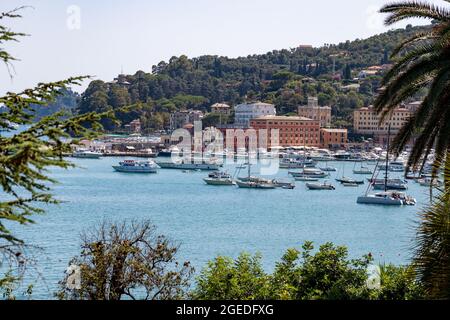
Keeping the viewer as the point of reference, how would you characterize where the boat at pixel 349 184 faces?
facing to the left of the viewer

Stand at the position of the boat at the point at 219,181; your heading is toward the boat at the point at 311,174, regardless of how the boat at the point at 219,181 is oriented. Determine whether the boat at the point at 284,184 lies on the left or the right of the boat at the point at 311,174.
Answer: right

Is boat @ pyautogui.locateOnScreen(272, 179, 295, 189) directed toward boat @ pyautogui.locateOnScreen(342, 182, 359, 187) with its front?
no

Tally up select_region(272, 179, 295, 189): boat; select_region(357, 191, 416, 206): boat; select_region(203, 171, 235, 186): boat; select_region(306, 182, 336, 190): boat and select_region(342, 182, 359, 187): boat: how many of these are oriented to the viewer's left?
5

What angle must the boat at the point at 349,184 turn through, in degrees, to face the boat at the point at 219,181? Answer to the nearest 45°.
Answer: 0° — it already faces it

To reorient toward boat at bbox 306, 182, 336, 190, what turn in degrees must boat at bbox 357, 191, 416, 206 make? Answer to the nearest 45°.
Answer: approximately 45° to its right

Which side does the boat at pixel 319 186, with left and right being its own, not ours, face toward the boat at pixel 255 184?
front

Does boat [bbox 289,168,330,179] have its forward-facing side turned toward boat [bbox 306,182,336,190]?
no

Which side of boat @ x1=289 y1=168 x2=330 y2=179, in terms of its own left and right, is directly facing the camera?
left

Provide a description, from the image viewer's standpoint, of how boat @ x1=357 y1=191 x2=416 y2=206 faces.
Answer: facing to the left of the viewer

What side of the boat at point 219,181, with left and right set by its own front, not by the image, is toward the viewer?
left

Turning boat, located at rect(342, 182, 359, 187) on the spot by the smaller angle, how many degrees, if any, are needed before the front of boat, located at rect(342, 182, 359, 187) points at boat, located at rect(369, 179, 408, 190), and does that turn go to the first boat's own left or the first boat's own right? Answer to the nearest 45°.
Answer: approximately 135° to the first boat's own left

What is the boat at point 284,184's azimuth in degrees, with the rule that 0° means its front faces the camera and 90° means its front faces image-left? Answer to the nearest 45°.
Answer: approximately 90°

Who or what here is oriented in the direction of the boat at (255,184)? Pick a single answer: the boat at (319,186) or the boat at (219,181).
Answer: the boat at (319,186)

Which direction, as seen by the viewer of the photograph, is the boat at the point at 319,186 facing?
facing to the left of the viewer

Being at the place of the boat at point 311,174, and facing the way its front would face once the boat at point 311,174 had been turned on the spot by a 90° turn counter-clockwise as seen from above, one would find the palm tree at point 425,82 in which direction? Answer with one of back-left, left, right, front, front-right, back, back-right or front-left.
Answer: front

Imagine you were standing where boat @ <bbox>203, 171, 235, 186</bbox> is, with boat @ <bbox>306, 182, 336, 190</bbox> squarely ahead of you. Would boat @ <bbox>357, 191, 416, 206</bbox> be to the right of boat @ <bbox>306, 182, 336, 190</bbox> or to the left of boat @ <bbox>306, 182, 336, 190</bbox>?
right

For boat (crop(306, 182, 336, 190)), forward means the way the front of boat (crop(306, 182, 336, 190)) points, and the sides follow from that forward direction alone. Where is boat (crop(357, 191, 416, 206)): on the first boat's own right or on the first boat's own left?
on the first boat's own left

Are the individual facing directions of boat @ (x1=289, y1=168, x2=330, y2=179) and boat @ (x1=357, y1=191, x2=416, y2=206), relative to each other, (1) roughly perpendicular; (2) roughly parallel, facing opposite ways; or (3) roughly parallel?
roughly parallel

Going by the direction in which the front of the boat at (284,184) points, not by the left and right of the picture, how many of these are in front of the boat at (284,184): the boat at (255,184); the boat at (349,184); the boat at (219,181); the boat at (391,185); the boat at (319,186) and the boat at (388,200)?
2
